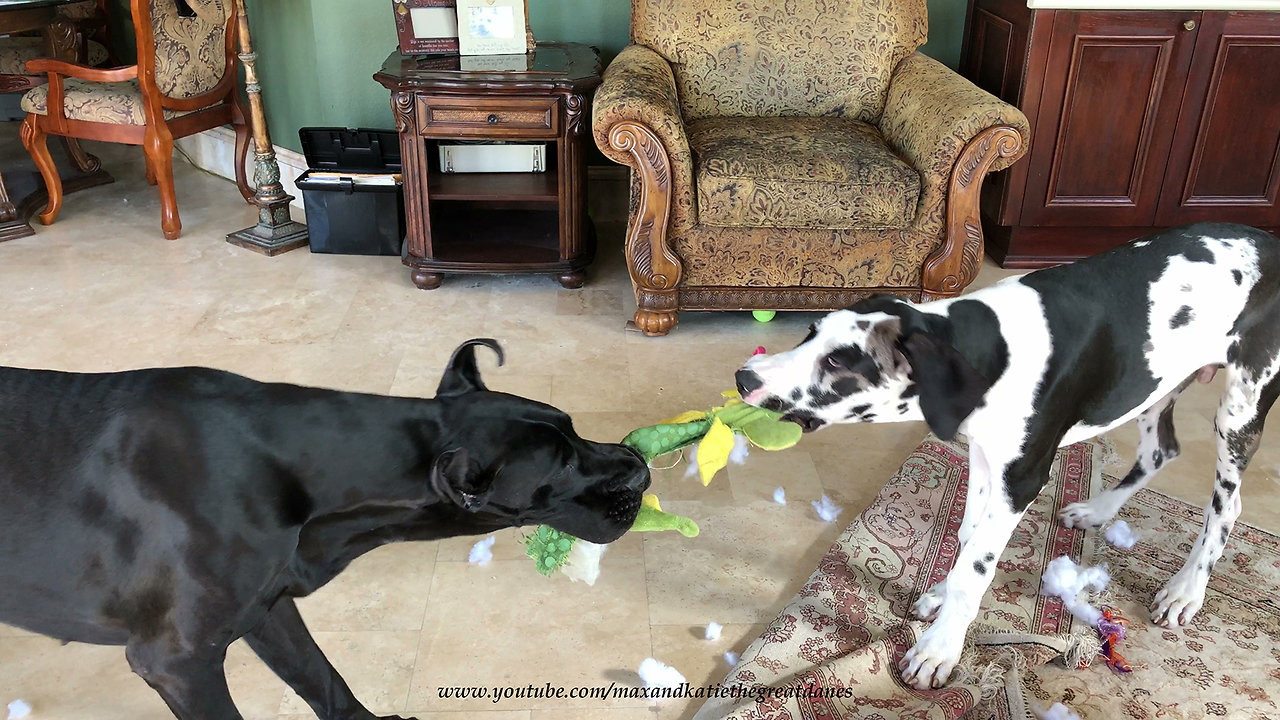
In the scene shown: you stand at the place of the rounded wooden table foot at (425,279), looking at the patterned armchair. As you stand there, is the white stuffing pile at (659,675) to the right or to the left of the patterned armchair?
right

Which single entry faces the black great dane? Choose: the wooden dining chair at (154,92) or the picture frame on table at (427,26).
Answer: the picture frame on table

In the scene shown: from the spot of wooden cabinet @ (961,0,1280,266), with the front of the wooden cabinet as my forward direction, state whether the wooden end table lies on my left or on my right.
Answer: on my right

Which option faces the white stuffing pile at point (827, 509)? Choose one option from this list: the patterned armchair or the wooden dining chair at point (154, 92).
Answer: the patterned armchair

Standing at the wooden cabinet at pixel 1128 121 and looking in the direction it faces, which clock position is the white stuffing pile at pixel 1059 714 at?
The white stuffing pile is roughly at 12 o'clock from the wooden cabinet.

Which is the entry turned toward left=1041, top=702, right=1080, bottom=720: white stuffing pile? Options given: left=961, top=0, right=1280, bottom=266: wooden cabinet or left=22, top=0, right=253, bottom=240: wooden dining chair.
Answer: the wooden cabinet

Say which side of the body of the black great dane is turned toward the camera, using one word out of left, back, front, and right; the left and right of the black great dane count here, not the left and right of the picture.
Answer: right

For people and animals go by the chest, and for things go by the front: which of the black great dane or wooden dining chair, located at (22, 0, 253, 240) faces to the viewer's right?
the black great dane

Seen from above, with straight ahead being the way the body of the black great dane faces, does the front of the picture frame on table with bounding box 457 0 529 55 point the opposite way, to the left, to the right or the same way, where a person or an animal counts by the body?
to the right
